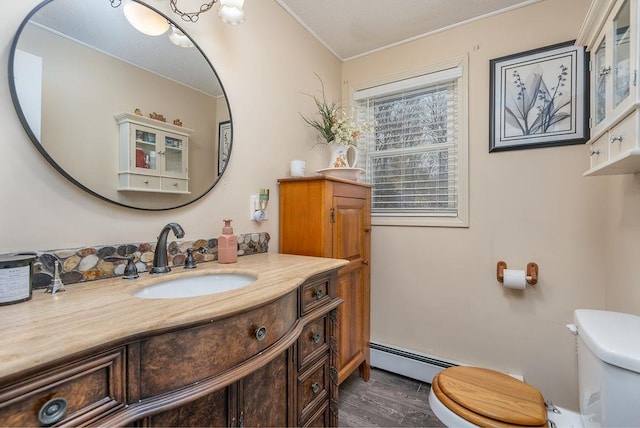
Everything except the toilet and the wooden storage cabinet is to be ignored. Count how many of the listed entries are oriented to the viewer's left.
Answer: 1

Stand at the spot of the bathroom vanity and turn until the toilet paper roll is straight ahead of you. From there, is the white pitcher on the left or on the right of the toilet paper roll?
left

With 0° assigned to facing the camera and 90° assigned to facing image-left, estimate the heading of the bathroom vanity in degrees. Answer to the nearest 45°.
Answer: approximately 315°

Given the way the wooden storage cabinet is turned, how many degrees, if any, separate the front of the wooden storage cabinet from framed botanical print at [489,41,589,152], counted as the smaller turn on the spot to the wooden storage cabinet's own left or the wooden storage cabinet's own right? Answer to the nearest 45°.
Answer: approximately 45° to the wooden storage cabinet's own left

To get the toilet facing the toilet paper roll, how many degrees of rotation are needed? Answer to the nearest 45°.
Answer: approximately 90° to its right

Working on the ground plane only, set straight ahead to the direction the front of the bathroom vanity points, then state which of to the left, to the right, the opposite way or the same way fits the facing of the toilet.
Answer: the opposite way

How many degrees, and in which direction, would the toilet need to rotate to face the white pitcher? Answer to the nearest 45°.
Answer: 0° — it already faces it

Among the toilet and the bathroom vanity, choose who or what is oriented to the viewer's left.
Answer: the toilet

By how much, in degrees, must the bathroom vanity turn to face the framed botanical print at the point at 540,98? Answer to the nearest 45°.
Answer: approximately 45° to its left

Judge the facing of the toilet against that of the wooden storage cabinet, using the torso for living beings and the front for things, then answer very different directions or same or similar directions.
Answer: very different directions
